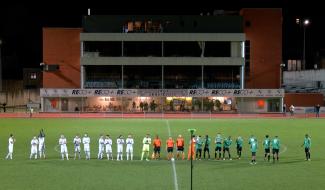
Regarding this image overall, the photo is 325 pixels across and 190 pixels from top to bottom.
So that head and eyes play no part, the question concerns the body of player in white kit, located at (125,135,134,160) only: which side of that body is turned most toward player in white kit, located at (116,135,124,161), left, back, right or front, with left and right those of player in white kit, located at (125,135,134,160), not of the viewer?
right

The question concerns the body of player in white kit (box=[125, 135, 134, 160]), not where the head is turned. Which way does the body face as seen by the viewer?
toward the camera

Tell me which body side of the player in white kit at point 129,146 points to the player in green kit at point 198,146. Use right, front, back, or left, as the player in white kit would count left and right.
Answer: left

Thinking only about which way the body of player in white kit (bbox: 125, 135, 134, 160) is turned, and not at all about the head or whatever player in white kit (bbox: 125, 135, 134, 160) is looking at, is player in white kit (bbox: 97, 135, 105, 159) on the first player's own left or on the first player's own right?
on the first player's own right

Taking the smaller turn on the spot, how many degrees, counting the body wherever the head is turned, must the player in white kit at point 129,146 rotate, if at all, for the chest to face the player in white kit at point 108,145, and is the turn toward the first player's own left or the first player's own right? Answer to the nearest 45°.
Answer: approximately 90° to the first player's own right

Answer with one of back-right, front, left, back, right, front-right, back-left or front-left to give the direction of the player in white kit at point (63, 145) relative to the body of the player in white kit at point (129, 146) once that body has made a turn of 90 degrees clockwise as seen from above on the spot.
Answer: front

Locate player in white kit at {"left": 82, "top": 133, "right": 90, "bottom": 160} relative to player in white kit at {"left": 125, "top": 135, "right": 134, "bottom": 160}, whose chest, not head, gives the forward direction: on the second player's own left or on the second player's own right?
on the second player's own right

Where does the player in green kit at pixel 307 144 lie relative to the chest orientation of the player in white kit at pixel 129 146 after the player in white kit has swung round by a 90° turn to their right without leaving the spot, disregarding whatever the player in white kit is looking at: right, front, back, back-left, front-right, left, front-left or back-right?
back
